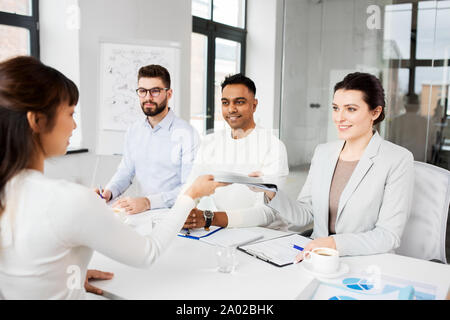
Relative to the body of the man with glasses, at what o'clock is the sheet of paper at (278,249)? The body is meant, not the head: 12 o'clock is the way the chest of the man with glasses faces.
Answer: The sheet of paper is roughly at 10 o'clock from the man with glasses.

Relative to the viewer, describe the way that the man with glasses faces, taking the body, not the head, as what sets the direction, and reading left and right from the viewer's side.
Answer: facing the viewer and to the left of the viewer

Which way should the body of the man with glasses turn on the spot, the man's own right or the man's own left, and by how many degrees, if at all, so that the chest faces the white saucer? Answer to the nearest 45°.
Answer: approximately 45° to the man's own left

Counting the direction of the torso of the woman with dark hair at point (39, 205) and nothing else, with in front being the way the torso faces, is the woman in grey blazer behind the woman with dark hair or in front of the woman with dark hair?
in front

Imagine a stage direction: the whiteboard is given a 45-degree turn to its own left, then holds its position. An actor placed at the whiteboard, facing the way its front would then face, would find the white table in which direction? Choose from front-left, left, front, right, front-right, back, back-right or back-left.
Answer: front-right

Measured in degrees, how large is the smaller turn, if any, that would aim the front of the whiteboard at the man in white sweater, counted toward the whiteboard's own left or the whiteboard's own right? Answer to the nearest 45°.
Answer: approximately 45° to the whiteboard's own left

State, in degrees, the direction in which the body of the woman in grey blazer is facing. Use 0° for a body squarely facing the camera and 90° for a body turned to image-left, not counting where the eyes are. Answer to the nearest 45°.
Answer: approximately 45°

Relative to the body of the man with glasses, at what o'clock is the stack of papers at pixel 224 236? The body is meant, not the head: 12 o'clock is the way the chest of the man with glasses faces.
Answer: The stack of papers is roughly at 10 o'clock from the man with glasses.

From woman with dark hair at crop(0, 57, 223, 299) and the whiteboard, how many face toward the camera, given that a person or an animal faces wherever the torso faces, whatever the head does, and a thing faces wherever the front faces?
1

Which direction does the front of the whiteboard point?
toward the camera

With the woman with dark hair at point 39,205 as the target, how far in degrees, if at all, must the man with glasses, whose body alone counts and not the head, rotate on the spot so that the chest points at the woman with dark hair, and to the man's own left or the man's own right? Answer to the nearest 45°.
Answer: approximately 45° to the man's own left

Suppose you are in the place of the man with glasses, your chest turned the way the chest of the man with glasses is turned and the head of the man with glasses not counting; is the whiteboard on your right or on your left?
on your right

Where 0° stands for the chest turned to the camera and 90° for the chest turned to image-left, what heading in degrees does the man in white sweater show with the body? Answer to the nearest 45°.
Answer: approximately 45°

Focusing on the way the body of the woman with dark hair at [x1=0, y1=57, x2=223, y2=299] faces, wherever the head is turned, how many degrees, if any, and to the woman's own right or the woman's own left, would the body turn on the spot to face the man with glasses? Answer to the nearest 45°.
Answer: approximately 45° to the woman's own left

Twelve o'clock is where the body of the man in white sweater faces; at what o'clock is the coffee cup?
The coffee cup is roughly at 10 o'clock from the man in white sweater.

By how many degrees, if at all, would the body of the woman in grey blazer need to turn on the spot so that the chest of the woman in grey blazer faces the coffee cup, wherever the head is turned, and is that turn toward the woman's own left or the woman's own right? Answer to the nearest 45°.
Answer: approximately 45° to the woman's own left

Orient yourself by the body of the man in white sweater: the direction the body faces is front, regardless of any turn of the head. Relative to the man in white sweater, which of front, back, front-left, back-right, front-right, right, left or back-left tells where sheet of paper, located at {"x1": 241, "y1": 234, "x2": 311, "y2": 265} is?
front-left
